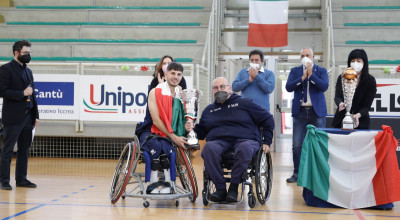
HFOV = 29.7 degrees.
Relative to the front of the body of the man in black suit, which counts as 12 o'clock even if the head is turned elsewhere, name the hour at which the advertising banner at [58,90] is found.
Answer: The advertising banner is roughly at 8 o'clock from the man in black suit.

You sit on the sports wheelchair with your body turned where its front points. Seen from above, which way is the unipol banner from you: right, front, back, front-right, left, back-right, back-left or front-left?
back

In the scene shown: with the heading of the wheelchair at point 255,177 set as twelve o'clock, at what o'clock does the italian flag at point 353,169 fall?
The italian flag is roughly at 9 o'clock from the wheelchair.

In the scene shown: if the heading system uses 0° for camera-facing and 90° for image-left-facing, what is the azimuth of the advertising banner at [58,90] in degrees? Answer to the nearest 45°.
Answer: approximately 0°

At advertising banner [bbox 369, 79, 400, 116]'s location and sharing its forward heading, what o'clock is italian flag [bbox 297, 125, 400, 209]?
The italian flag is roughly at 12 o'clock from the advertising banner.

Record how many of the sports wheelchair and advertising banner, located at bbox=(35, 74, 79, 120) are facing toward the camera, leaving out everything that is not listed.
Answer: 2

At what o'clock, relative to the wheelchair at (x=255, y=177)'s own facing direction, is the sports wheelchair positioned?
The sports wheelchair is roughly at 3 o'clock from the wheelchair.

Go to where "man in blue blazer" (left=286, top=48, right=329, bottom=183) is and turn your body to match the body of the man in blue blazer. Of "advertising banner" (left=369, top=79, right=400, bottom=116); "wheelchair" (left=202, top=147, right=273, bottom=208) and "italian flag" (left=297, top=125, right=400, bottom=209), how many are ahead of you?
2

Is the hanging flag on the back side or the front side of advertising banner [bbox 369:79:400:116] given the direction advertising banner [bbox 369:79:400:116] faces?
on the back side

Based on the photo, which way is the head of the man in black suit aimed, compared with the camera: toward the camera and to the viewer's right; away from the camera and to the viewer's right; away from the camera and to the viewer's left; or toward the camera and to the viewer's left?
toward the camera and to the viewer's right

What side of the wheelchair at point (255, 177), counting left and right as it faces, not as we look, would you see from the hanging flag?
back
